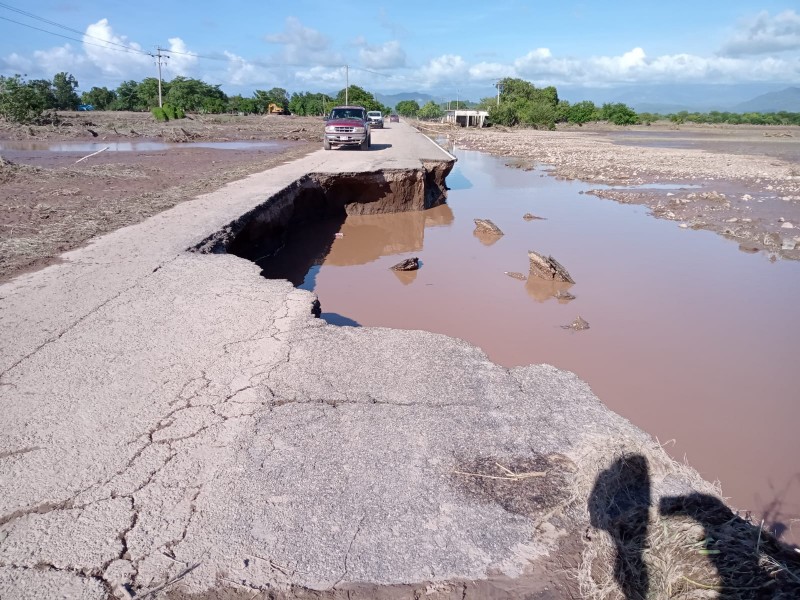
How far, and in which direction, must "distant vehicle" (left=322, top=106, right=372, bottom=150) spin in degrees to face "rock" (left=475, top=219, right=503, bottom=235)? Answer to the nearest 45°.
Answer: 0° — it already faces it

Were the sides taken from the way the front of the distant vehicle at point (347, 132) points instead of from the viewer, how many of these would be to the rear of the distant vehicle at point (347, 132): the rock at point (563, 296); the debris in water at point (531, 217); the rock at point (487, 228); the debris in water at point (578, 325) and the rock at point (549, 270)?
0

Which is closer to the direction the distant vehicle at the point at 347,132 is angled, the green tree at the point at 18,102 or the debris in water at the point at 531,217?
the debris in water

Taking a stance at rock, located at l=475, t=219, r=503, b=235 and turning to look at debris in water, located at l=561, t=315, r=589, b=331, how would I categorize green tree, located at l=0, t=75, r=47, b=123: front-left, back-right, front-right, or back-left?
back-right

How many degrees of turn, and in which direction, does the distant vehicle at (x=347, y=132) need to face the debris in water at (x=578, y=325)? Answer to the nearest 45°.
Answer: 0° — it already faces it

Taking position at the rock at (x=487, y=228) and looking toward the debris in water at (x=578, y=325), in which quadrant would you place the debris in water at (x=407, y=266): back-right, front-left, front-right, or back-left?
front-right

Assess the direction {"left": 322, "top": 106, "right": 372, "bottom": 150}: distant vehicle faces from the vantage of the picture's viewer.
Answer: facing the viewer

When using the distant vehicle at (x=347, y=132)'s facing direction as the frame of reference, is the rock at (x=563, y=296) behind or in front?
in front

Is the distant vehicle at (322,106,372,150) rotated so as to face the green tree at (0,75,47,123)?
no

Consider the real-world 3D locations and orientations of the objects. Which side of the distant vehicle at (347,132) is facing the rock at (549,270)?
front

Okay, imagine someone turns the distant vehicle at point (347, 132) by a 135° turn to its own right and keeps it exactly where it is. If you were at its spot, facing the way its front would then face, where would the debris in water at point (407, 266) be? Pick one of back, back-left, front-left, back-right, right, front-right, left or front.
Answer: back-left

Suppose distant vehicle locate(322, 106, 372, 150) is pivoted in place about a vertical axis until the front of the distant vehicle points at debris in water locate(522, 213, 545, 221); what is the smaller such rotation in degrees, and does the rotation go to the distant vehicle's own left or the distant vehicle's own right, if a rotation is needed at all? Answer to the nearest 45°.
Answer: approximately 45° to the distant vehicle's own left
